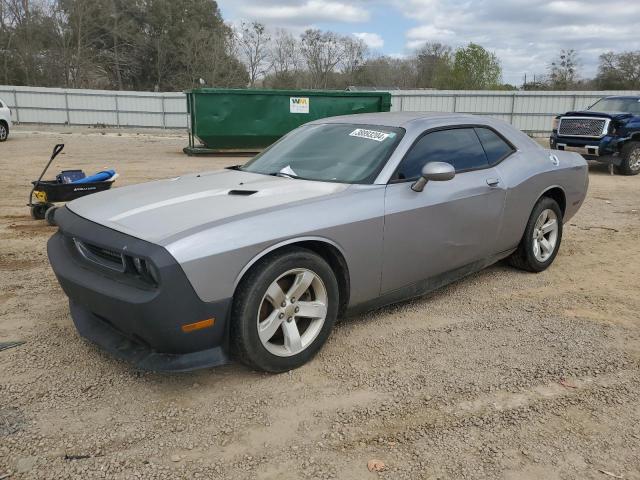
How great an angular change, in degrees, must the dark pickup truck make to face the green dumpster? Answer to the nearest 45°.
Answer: approximately 45° to its right

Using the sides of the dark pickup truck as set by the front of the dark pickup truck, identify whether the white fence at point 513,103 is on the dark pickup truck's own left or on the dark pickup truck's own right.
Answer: on the dark pickup truck's own right

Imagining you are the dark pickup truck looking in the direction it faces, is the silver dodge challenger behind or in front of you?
in front

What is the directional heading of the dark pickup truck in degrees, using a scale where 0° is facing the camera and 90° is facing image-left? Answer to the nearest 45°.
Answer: approximately 45°

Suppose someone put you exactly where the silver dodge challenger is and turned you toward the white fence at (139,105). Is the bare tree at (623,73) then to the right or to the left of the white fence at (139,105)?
right

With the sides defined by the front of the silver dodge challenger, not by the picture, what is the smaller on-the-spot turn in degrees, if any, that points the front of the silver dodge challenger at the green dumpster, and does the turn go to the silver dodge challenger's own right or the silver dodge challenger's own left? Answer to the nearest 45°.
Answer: approximately 135° to the silver dodge challenger's own right

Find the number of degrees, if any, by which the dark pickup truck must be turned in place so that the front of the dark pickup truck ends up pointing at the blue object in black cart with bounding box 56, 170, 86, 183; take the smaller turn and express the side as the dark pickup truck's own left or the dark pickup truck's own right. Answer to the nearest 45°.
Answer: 0° — it already faces it

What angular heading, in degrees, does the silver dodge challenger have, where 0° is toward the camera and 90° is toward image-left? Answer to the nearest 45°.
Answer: approximately 45°

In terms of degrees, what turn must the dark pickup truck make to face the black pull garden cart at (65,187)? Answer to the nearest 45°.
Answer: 0° — it already faces it

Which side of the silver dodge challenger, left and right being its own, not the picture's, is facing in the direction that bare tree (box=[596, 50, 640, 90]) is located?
back
